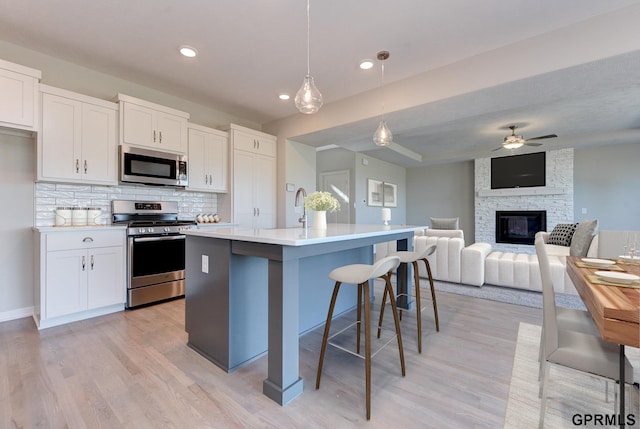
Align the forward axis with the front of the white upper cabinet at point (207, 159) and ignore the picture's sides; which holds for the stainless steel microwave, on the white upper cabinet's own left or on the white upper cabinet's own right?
on the white upper cabinet's own right

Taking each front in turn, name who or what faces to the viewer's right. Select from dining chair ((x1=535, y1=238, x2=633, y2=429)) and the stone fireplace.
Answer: the dining chair

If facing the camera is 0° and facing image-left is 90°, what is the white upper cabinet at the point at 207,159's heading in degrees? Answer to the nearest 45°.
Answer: approximately 315°

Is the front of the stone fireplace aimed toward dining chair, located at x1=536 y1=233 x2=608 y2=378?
yes

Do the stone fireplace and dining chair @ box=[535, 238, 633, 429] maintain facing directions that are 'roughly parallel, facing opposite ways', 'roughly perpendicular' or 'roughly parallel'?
roughly perpendicular

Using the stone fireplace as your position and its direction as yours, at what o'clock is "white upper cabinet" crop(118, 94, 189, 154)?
The white upper cabinet is roughly at 1 o'clock from the stone fireplace.

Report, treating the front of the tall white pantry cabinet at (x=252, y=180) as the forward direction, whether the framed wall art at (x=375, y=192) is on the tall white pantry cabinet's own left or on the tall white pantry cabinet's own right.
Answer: on the tall white pantry cabinet's own left

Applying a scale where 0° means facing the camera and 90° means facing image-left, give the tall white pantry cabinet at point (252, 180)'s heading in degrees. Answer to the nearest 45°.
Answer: approximately 315°

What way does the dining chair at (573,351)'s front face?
to the viewer's right

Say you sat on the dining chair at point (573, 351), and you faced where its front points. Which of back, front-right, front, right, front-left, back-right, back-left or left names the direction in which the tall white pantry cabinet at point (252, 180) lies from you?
back

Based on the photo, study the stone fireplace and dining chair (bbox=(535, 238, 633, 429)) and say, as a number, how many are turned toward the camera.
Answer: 1

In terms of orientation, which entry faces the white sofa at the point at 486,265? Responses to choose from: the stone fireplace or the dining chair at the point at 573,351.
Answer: the stone fireplace

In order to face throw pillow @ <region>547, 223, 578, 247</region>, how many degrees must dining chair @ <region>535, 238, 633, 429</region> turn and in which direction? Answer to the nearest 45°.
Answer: approximately 90° to its left
